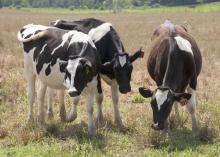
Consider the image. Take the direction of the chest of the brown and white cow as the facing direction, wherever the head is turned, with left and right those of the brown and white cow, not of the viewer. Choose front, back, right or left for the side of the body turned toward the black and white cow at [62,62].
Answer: right

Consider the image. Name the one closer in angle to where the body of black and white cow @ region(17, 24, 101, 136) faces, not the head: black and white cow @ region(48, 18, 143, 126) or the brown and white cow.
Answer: the brown and white cow

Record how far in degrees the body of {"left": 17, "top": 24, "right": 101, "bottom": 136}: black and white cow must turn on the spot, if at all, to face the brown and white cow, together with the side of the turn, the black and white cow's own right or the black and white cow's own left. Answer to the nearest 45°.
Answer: approximately 45° to the black and white cow's own left

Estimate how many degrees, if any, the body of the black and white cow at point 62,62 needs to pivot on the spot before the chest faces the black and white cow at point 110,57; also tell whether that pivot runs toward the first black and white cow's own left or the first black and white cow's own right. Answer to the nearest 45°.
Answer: approximately 90° to the first black and white cow's own left

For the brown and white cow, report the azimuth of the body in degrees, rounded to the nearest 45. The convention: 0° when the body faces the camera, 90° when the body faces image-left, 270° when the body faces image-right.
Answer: approximately 0°

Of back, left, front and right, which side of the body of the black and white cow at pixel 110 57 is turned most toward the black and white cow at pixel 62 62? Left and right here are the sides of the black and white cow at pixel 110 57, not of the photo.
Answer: right

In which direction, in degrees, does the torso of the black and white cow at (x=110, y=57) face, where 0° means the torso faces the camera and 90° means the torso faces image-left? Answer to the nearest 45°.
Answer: approximately 315°
